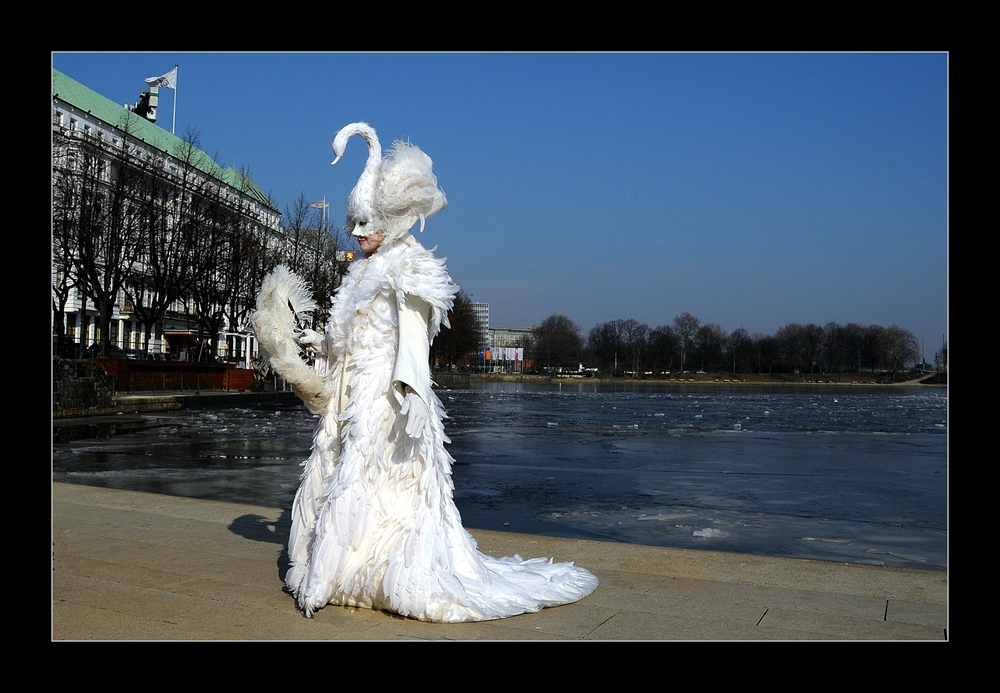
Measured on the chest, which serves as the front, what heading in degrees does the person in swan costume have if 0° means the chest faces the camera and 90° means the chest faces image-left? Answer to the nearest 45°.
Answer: approximately 90°

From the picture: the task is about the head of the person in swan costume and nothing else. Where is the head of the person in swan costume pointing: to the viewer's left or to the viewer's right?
to the viewer's left

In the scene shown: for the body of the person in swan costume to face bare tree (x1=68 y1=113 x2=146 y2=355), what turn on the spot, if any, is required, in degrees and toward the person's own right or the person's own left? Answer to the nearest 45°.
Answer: approximately 90° to the person's own right
